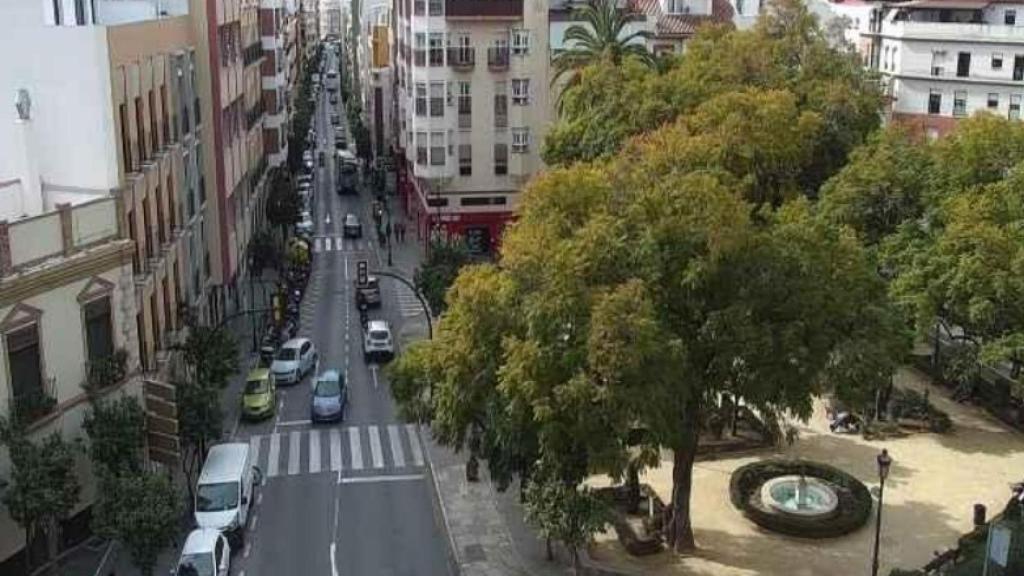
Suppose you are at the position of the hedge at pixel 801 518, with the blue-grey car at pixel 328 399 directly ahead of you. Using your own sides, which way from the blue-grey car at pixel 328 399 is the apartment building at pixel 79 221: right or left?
left

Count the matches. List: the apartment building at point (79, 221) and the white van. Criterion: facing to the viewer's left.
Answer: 0

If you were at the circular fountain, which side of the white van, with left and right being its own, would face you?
left

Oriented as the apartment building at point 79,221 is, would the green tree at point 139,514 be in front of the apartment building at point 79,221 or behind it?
in front

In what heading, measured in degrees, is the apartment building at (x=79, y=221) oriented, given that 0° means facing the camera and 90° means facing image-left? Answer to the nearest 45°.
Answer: approximately 315°

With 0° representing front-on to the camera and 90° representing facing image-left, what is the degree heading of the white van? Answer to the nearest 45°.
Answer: approximately 0°

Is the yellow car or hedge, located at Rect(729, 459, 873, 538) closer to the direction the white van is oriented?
the hedge

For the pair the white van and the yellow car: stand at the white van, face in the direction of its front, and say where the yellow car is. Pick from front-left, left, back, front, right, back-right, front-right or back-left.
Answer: back

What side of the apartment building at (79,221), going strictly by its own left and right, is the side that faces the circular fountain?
front
